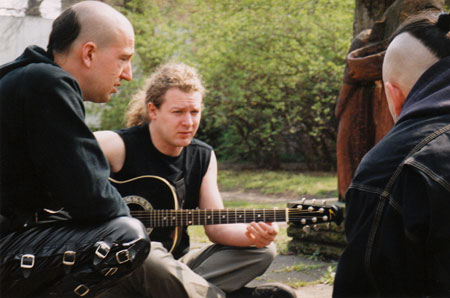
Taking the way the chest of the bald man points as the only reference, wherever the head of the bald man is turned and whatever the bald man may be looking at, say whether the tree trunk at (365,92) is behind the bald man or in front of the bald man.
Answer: in front

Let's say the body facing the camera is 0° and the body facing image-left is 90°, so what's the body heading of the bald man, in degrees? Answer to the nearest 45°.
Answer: approximately 270°

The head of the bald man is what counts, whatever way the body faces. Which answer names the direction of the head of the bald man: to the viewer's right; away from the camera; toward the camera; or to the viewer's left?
to the viewer's right

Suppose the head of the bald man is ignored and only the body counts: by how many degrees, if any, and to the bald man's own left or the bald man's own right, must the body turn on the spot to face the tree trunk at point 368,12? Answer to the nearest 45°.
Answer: approximately 45° to the bald man's own left

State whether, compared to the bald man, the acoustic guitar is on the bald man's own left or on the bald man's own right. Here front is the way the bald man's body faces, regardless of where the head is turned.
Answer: on the bald man's own left
